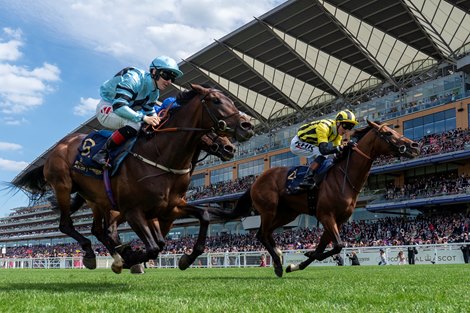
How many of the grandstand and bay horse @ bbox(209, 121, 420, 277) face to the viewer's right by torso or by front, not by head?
1

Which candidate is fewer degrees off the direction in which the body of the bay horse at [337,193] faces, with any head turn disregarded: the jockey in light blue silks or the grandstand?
the grandstand

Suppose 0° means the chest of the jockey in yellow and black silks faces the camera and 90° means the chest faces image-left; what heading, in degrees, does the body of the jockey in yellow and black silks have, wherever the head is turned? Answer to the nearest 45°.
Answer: approximately 270°

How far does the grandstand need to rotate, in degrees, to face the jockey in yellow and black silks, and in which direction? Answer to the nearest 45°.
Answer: approximately 45° to its left

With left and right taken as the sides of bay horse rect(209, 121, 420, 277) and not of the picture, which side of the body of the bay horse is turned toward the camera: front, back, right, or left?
right

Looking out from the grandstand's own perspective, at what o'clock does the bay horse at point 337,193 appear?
The bay horse is roughly at 11 o'clock from the grandstand.

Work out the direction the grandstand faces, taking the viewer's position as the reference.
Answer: facing the viewer and to the left of the viewer

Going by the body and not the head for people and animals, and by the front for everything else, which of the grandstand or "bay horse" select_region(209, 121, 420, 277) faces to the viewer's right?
the bay horse

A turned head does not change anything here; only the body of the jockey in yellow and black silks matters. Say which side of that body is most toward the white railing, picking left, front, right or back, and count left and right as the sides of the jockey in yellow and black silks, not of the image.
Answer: left

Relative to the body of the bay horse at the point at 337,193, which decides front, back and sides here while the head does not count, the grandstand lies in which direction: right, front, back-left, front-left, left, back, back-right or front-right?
left

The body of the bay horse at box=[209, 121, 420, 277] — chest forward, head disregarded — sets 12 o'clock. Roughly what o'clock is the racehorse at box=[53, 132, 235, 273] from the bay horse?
The racehorse is roughly at 4 o'clock from the bay horse.

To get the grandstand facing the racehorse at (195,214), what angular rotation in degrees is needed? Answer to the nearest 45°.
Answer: approximately 45° to its left
